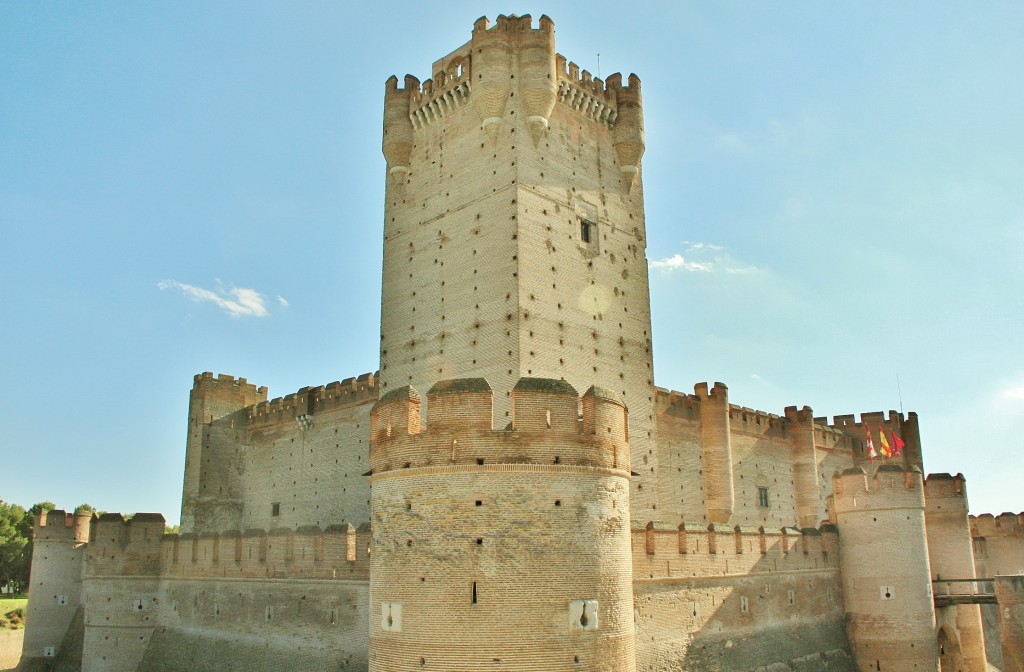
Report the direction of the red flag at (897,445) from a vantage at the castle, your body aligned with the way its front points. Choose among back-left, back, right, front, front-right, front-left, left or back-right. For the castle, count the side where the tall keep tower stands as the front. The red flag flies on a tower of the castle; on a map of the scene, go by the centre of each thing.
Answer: left

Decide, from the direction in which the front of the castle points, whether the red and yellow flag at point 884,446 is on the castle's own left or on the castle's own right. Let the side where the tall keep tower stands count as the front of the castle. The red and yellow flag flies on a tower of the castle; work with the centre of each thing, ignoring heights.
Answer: on the castle's own left
